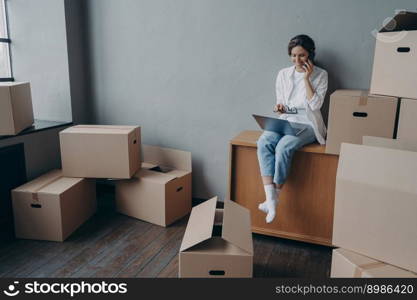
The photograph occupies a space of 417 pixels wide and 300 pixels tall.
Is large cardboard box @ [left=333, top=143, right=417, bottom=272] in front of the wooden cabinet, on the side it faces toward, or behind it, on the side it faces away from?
in front

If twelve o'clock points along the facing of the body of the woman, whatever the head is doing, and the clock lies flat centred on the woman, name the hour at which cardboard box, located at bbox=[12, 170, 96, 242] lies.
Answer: The cardboard box is roughly at 1 o'clock from the woman.

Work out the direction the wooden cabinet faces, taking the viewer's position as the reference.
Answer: facing the viewer

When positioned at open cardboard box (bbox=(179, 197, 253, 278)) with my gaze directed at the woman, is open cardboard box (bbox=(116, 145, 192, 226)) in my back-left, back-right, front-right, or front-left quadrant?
front-left

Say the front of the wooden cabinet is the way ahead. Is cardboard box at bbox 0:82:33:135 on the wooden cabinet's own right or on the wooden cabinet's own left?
on the wooden cabinet's own right

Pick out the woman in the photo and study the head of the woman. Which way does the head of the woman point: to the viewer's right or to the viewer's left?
to the viewer's left

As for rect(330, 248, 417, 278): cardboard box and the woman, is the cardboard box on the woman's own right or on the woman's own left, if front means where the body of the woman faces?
on the woman's own left

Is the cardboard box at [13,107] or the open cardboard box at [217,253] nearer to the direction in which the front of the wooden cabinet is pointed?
the open cardboard box

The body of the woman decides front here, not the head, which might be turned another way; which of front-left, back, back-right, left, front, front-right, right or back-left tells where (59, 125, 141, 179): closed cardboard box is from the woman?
front-right
